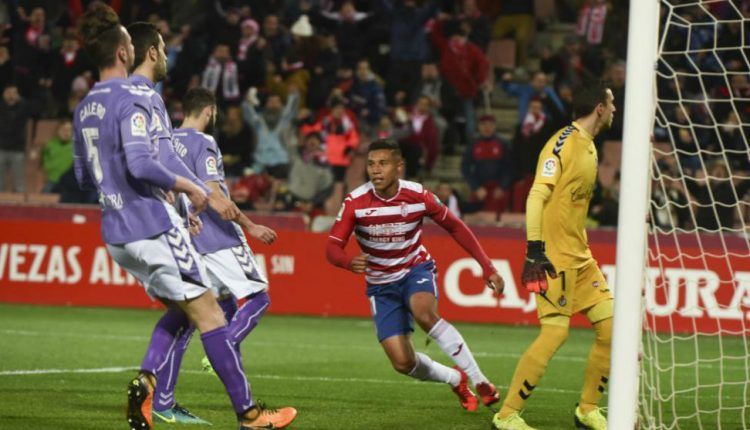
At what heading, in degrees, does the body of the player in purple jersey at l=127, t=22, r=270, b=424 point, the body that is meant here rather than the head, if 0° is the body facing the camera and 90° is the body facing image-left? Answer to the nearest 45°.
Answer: approximately 270°

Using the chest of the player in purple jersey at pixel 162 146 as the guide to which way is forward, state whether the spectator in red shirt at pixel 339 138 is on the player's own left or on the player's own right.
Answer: on the player's own left

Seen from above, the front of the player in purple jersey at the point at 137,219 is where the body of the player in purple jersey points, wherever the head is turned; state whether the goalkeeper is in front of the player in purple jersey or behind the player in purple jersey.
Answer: in front

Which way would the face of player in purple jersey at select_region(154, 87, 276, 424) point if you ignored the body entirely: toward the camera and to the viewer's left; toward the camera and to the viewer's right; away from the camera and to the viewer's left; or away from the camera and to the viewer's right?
away from the camera and to the viewer's right

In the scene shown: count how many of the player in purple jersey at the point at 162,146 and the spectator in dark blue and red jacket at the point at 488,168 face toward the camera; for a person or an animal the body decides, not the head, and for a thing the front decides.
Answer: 1

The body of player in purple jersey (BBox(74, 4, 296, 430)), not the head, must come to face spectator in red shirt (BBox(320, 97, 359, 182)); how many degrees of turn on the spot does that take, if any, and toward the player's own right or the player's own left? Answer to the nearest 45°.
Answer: approximately 45° to the player's own left

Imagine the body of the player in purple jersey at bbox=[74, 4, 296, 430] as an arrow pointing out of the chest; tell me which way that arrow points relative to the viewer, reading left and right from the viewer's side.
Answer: facing away from the viewer and to the right of the viewer

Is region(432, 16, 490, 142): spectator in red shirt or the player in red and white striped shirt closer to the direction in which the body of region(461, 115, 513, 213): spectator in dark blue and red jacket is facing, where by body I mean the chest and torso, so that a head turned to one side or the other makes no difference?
the player in red and white striped shirt

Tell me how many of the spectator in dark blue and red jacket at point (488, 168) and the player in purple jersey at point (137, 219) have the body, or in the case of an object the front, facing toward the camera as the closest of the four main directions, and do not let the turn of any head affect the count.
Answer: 1

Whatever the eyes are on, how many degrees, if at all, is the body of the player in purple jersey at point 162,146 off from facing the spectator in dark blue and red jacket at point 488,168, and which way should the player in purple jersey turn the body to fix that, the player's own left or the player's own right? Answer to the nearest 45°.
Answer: approximately 45° to the player's own left
